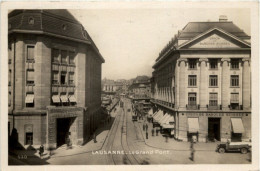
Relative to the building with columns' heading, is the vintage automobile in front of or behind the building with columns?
in front

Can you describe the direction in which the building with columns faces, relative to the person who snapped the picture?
facing the viewer

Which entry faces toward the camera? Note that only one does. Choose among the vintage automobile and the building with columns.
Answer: the building with columns

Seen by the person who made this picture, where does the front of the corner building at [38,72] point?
facing the viewer and to the right of the viewer

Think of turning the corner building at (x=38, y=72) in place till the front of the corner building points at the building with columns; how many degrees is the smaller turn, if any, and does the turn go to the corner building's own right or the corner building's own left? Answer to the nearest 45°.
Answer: approximately 45° to the corner building's own left

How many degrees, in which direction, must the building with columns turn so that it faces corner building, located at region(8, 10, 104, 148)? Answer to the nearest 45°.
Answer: approximately 45° to its right
